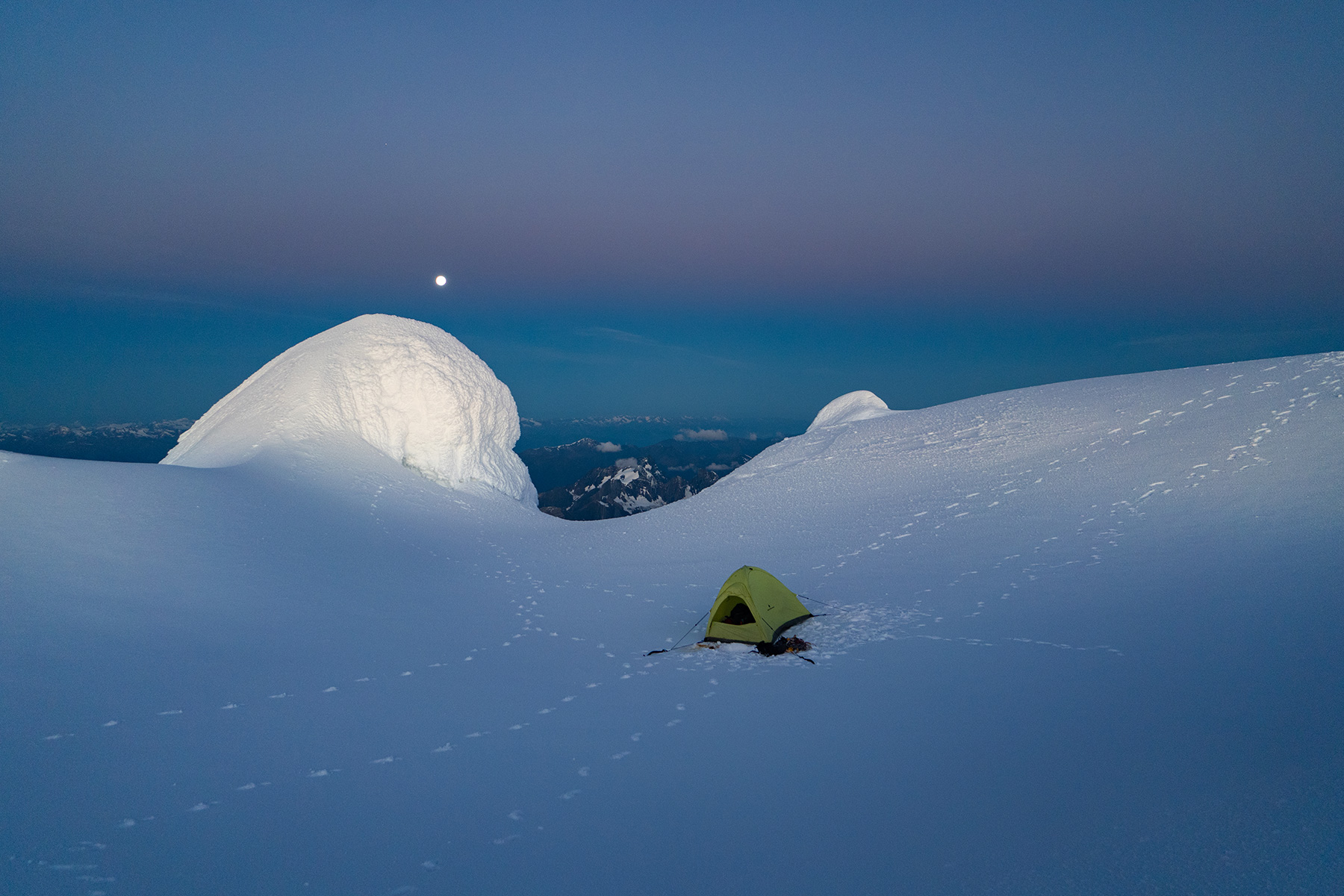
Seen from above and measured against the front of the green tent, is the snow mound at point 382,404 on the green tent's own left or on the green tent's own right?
on the green tent's own right

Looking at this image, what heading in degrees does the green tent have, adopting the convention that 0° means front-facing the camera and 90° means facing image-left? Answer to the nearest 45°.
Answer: approximately 45°

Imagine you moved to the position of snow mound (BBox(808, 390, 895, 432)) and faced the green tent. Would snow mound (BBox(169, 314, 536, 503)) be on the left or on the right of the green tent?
right

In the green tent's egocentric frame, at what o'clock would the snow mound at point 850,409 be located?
The snow mound is roughly at 5 o'clock from the green tent.
